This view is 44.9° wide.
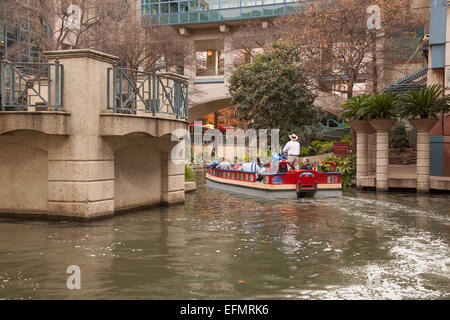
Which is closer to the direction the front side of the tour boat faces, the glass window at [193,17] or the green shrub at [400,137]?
the glass window

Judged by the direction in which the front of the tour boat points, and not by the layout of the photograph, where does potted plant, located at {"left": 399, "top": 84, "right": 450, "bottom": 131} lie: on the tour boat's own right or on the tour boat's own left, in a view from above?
on the tour boat's own right

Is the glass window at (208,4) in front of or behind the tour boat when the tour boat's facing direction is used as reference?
in front

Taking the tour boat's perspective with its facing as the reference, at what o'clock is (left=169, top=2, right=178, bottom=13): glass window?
The glass window is roughly at 1 o'clock from the tour boat.

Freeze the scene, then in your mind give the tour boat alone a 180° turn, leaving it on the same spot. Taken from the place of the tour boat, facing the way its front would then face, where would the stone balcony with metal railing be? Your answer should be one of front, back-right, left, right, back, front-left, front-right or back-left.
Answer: right

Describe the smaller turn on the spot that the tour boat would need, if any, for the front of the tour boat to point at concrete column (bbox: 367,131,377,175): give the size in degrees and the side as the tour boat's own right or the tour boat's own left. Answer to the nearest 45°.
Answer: approximately 90° to the tour boat's own right

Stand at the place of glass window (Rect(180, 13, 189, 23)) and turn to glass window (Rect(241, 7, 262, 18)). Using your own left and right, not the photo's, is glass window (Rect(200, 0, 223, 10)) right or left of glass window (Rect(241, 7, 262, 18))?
left

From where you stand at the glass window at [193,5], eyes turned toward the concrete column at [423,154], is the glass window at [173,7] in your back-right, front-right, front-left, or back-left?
back-right

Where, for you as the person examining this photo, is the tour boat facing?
facing away from the viewer and to the left of the viewer

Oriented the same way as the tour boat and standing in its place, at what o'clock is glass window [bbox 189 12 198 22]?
The glass window is roughly at 1 o'clock from the tour boat.

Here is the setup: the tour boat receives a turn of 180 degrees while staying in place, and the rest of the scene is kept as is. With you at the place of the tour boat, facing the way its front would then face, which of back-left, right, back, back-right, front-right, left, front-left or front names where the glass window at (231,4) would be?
back-left

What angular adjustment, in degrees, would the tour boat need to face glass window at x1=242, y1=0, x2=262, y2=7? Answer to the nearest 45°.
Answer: approximately 45° to its right

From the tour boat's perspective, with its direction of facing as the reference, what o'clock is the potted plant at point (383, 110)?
The potted plant is roughly at 3 o'clock from the tour boat.

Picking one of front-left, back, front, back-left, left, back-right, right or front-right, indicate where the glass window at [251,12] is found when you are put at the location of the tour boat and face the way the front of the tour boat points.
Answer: front-right

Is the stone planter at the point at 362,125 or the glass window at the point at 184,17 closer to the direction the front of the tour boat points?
the glass window

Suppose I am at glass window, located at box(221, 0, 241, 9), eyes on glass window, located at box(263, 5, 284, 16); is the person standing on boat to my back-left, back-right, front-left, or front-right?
front-right

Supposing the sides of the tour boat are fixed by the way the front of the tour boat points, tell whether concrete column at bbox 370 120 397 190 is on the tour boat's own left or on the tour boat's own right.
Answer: on the tour boat's own right
